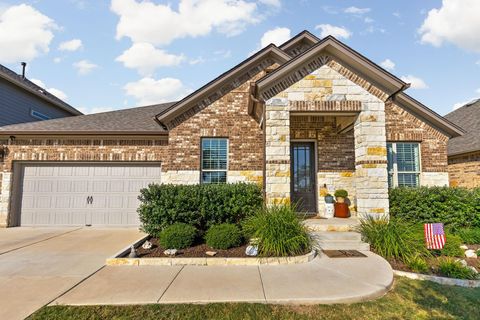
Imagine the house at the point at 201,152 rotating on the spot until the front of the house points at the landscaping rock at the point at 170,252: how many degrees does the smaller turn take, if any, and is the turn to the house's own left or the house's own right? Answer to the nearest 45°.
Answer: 0° — it already faces it

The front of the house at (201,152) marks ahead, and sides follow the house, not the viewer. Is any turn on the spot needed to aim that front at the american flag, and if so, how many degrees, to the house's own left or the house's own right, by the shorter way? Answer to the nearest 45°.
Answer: approximately 45° to the house's own left

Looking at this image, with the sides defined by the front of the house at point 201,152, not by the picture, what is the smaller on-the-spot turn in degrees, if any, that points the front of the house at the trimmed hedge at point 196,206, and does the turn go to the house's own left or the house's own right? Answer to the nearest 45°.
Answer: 0° — it already faces it

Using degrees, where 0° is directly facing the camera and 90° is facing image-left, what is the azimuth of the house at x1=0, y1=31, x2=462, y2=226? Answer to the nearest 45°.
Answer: approximately 0°

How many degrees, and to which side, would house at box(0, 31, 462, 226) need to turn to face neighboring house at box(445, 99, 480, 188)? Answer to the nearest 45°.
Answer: approximately 90° to its left

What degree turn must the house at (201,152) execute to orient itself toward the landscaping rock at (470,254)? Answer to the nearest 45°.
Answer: approximately 45° to its left

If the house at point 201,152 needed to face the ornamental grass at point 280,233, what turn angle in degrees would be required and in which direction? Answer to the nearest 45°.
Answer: approximately 45° to its left

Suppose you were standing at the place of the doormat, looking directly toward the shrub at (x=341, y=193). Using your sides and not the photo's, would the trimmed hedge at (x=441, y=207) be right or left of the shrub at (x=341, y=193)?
right

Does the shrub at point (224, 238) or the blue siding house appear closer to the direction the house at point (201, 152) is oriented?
the shrub
